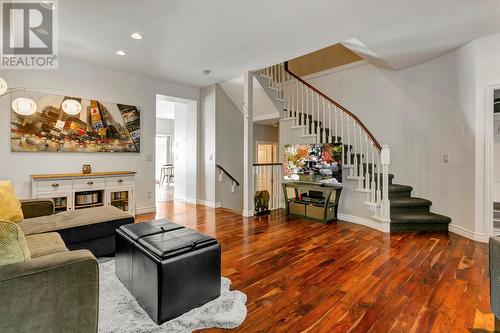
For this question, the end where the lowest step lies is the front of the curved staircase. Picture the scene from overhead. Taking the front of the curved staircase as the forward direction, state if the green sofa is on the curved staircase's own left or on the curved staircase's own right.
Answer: on the curved staircase's own right

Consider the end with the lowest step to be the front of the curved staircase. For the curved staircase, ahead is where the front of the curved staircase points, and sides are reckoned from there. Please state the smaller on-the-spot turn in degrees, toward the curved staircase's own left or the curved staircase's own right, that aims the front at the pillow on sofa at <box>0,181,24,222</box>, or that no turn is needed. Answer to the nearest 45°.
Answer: approximately 90° to the curved staircase's own right

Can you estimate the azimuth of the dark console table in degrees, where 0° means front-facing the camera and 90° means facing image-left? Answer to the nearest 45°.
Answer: approximately 45°

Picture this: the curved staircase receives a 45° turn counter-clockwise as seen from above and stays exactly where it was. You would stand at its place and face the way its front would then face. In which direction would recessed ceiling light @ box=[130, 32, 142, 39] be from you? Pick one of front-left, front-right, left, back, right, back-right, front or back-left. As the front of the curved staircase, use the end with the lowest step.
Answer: back-right

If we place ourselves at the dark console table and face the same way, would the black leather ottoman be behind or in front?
in front

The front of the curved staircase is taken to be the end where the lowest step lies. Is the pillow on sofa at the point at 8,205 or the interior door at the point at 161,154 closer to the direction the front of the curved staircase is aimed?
the pillow on sofa
